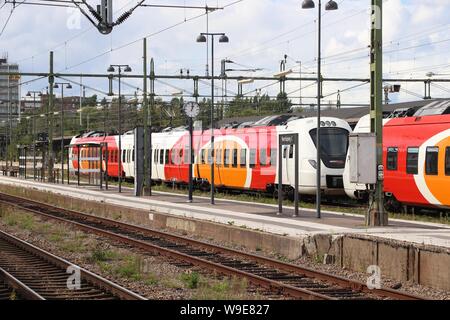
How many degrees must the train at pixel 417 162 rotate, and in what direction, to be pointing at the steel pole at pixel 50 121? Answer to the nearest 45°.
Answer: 0° — it already faces it

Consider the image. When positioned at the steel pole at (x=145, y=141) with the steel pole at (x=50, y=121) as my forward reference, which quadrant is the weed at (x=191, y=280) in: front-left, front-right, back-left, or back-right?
back-left

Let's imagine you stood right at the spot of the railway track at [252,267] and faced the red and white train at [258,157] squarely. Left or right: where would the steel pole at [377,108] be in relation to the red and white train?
right

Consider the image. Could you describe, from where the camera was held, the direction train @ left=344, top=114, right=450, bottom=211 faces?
facing away from the viewer and to the left of the viewer

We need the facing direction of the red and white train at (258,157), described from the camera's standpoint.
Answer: facing the viewer and to the right of the viewer

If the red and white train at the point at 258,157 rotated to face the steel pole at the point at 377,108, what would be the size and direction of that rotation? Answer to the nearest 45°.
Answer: approximately 45° to its right

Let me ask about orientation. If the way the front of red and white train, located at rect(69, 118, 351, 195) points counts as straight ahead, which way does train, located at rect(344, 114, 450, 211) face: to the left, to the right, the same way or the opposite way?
the opposite way

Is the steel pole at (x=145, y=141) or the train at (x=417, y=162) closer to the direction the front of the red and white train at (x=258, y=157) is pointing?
the train

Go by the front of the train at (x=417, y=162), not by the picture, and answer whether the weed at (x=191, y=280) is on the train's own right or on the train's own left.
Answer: on the train's own left

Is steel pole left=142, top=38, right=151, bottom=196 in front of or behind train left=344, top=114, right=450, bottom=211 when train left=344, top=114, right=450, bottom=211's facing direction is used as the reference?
in front

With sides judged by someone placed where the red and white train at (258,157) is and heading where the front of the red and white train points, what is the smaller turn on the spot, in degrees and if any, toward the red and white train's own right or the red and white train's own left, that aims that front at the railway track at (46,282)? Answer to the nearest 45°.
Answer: approximately 45° to the red and white train's own right

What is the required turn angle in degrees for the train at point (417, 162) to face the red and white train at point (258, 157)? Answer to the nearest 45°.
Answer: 0° — it already faces it
